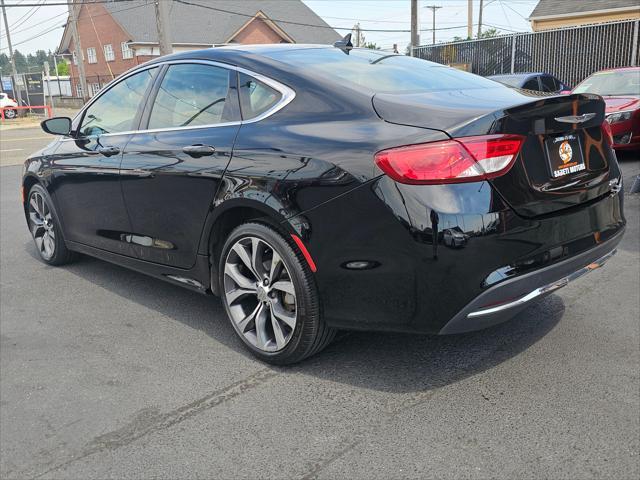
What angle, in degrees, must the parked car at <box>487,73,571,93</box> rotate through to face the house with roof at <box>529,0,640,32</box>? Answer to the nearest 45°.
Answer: approximately 135° to its right

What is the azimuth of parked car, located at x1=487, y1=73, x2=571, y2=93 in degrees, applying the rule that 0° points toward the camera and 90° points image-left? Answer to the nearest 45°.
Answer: approximately 45°

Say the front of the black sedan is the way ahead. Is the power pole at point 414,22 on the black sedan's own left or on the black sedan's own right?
on the black sedan's own right

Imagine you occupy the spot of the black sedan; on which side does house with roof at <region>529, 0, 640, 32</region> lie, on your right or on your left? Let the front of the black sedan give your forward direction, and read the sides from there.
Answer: on your right

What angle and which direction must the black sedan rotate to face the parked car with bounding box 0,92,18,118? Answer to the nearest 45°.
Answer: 0° — it already faces it

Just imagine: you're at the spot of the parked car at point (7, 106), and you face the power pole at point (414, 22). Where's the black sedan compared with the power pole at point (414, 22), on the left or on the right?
right

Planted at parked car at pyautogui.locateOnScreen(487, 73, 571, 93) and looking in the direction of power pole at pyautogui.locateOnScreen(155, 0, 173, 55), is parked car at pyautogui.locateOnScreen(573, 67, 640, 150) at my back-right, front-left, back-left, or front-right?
back-left

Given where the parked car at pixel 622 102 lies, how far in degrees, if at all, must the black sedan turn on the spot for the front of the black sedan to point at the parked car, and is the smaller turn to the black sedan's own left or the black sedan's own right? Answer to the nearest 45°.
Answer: approximately 90° to the black sedan's own right

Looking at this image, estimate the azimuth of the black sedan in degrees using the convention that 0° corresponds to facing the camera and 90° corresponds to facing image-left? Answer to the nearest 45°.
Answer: approximately 135°
